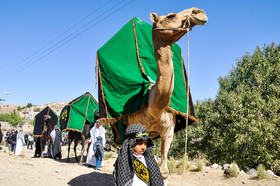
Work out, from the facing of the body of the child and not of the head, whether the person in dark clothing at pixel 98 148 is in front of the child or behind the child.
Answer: behind

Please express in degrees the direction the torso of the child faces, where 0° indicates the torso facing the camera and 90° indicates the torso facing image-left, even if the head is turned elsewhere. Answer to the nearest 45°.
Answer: approximately 315°

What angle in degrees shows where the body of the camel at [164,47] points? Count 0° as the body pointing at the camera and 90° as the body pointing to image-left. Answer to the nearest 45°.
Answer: approximately 315°

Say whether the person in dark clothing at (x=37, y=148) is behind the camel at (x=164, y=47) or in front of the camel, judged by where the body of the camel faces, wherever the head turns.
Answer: behind
